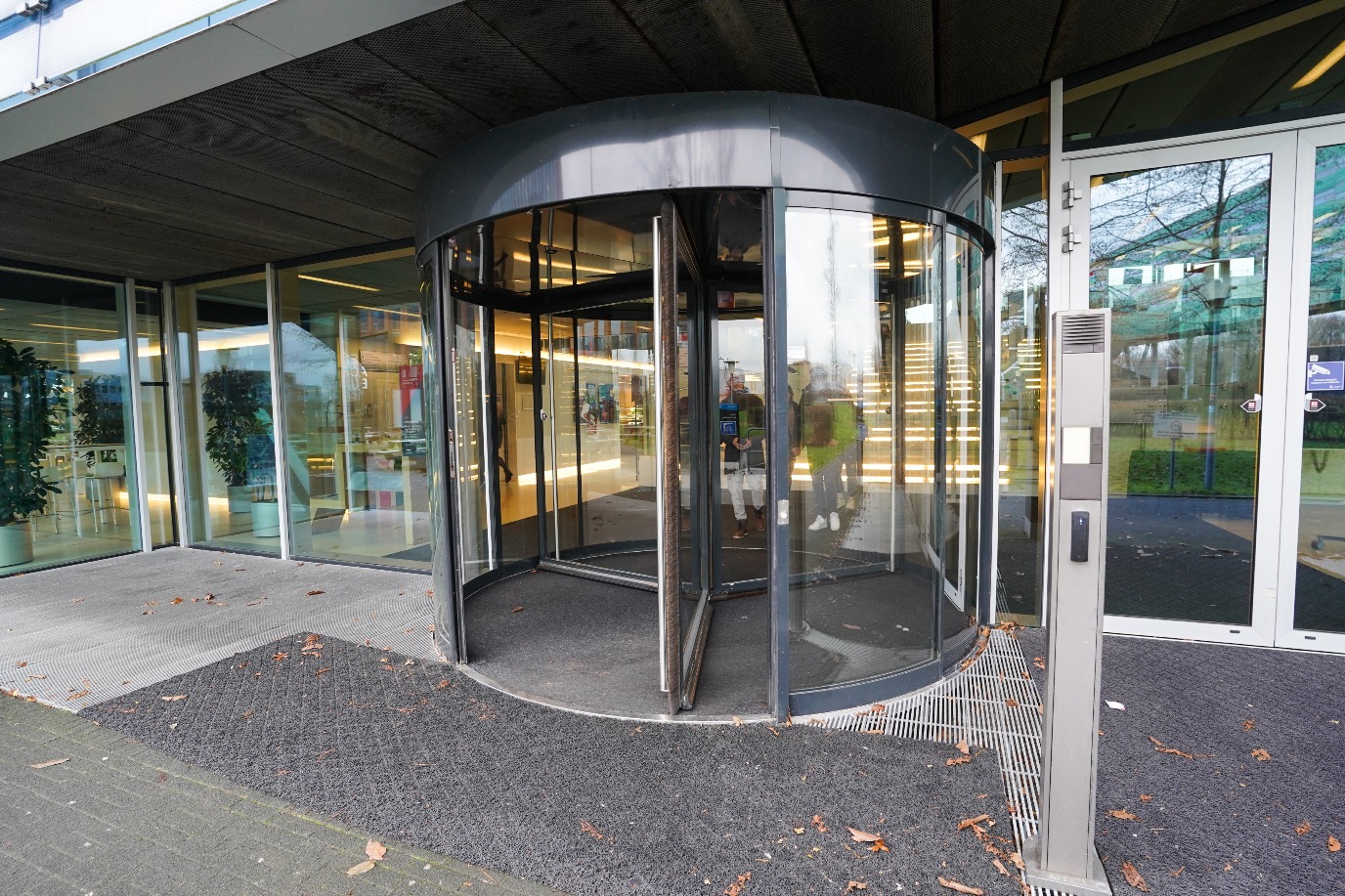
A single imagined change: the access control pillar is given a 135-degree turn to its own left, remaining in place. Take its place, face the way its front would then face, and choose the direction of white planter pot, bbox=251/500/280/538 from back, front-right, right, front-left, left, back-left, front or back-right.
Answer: back-left

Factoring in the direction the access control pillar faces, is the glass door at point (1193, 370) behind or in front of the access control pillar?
behind

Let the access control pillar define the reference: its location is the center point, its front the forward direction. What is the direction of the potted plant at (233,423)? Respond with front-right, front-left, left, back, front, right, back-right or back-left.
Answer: right

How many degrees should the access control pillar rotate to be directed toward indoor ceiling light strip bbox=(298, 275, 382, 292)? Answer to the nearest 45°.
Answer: approximately 90° to its right

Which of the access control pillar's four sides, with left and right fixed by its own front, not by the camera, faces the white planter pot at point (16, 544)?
right

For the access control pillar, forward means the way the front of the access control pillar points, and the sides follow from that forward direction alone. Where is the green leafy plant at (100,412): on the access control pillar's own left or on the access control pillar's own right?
on the access control pillar's own right

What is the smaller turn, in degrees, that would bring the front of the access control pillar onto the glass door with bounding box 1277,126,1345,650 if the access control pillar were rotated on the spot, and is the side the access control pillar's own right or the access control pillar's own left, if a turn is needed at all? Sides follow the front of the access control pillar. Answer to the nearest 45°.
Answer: approximately 135° to the access control pillar's own left

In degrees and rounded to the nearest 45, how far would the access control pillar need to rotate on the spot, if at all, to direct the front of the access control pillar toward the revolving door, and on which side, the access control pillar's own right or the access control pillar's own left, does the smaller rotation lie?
approximately 135° to the access control pillar's own right

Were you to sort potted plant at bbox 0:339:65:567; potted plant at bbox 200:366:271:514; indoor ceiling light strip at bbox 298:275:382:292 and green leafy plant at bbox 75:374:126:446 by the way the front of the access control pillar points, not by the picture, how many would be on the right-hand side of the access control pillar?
4

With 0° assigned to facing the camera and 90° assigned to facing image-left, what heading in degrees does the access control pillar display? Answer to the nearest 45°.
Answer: approximately 0°

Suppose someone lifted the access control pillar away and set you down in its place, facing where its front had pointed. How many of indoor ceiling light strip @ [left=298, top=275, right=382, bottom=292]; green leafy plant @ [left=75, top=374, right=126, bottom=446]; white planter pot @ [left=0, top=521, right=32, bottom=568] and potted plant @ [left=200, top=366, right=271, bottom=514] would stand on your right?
4
